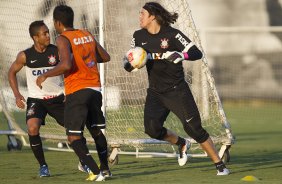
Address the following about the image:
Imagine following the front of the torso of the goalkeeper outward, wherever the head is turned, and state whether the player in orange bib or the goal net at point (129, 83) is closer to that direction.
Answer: the player in orange bib

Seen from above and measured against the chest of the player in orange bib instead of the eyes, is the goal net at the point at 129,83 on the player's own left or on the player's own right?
on the player's own right

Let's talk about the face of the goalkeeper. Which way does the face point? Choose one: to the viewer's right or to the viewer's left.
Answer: to the viewer's left

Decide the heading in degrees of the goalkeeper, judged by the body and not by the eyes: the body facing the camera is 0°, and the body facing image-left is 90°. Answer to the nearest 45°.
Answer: approximately 45°
